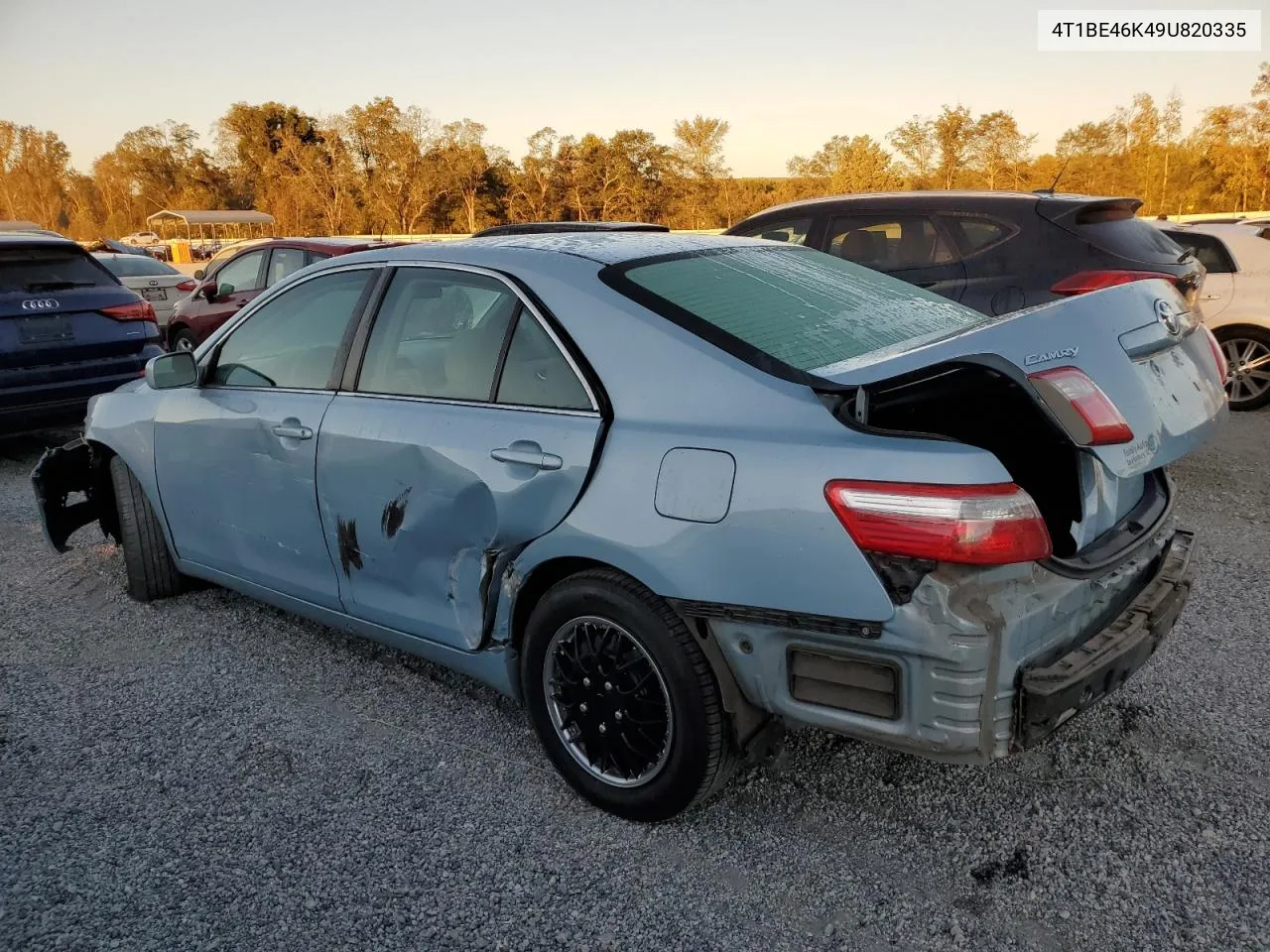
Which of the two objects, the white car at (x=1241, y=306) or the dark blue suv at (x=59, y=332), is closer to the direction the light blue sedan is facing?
the dark blue suv

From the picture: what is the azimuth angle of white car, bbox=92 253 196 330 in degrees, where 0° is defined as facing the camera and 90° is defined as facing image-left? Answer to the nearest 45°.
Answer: approximately 135°

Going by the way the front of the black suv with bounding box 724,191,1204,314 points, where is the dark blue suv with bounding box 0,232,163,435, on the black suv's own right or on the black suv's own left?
on the black suv's own left

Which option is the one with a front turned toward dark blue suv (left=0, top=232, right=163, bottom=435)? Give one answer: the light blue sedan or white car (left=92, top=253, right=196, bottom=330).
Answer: the light blue sedan

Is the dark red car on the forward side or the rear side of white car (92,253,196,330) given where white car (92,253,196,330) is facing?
on the rear side

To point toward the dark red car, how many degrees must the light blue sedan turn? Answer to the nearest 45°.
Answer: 0° — it already faces it
